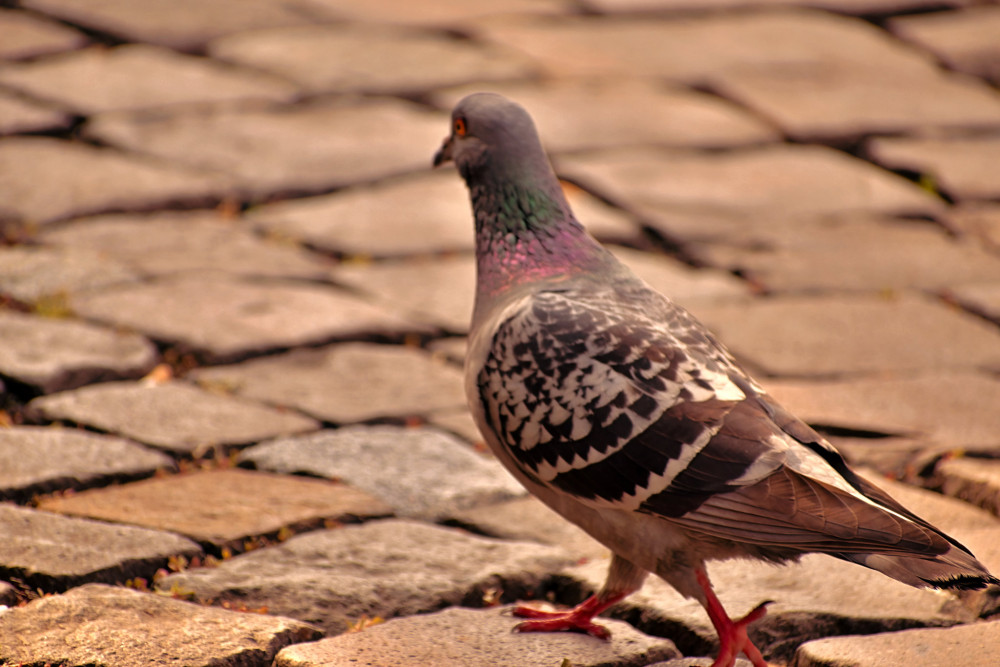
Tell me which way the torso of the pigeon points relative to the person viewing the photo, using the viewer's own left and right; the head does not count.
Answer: facing to the left of the viewer

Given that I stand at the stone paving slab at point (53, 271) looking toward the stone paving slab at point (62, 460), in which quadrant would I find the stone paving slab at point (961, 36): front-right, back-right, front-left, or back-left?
back-left

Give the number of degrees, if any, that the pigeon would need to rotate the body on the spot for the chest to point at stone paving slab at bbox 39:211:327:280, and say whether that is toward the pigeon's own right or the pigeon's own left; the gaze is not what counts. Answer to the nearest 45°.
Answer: approximately 45° to the pigeon's own right

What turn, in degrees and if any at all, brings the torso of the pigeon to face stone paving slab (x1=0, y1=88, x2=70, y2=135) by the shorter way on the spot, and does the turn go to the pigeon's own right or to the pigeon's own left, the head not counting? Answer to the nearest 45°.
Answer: approximately 45° to the pigeon's own right

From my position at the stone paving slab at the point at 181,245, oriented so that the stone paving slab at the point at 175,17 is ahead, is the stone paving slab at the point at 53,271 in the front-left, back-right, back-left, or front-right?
back-left

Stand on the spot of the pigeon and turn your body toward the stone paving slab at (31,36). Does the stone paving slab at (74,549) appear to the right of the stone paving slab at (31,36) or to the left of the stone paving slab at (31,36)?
left
